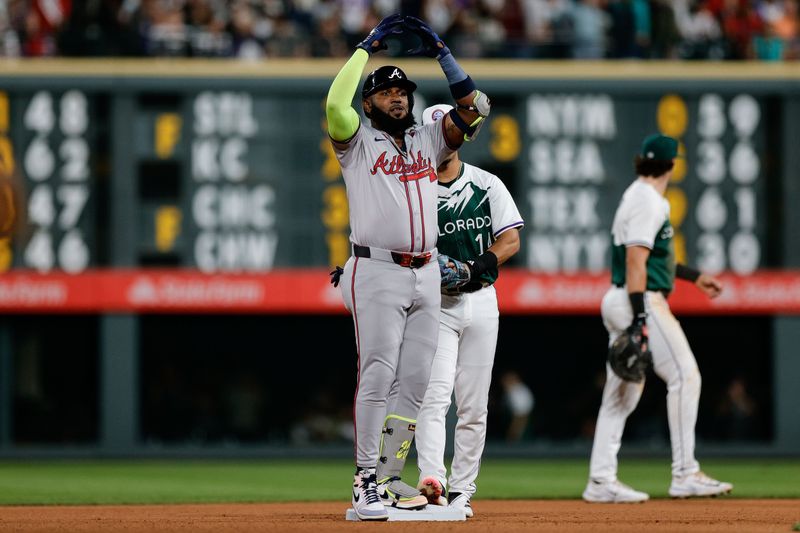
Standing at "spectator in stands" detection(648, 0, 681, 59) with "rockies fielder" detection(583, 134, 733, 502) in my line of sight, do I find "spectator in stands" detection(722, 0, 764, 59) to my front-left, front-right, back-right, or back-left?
back-left

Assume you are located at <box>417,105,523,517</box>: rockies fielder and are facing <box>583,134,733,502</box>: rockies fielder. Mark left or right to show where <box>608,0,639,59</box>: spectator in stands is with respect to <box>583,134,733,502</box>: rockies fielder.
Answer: left

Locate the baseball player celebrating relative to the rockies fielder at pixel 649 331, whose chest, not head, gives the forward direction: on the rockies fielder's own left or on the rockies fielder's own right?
on the rockies fielder's own right
